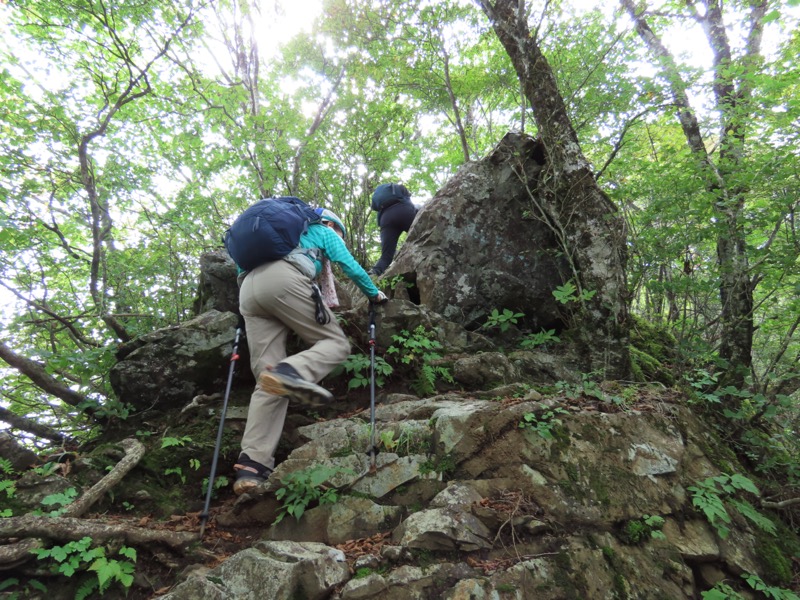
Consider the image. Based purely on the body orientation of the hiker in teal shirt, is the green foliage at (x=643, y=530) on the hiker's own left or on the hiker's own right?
on the hiker's own right

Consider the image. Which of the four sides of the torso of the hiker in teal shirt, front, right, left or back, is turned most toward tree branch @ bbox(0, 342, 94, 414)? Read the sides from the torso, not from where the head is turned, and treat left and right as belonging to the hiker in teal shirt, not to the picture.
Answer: left

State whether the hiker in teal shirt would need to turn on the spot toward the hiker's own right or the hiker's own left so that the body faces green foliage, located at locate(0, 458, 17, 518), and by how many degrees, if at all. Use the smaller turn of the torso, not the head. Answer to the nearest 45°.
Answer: approximately 135° to the hiker's own left

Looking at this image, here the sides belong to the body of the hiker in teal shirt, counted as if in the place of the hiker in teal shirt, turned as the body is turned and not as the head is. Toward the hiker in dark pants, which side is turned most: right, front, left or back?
front

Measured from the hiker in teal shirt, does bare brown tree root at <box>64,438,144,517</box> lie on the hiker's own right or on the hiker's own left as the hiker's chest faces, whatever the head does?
on the hiker's own left

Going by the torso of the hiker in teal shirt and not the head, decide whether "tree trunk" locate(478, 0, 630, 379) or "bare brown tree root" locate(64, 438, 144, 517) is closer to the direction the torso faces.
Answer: the tree trunk

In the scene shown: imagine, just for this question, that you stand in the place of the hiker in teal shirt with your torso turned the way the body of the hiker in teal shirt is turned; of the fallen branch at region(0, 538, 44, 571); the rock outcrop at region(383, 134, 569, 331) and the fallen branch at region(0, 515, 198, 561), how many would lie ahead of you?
1

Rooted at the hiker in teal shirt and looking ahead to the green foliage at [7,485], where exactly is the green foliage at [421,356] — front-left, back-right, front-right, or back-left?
back-right

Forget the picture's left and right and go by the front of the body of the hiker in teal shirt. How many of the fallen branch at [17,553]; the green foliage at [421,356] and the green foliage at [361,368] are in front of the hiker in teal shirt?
2

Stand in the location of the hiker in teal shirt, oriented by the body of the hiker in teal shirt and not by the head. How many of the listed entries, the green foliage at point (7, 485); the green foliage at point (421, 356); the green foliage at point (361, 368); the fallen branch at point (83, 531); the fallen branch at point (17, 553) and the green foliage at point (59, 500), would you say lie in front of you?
2

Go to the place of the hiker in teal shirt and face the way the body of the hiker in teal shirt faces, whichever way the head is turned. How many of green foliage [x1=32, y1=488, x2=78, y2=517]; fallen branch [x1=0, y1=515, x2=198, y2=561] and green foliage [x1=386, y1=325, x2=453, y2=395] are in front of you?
1

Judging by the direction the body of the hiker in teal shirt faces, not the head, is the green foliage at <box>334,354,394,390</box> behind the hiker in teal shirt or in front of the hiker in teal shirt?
in front

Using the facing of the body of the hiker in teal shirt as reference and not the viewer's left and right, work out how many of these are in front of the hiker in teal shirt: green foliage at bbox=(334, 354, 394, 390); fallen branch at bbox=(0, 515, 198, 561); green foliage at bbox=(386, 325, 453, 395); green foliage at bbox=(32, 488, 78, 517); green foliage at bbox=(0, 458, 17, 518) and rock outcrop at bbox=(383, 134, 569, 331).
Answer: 3

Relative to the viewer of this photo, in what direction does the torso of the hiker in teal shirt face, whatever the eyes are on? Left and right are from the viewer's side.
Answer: facing away from the viewer and to the right of the viewer

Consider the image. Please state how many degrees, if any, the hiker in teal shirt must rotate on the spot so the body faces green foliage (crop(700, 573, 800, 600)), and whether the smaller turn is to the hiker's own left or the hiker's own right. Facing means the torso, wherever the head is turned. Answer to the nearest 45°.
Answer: approximately 90° to the hiker's own right

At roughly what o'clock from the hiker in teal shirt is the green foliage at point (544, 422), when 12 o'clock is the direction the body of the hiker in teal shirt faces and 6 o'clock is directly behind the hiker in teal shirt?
The green foliage is roughly at 2 o'clock from the hiker in teal shirt.
